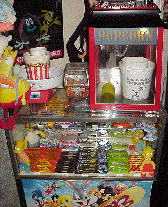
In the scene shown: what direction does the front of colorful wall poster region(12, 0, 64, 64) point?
toward the camera

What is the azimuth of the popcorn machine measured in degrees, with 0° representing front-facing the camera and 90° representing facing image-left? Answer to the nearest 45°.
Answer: approximately 0°

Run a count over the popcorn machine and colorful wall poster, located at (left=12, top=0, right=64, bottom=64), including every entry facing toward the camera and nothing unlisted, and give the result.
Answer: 2

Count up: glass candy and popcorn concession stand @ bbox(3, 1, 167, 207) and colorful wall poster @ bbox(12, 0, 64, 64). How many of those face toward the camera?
2

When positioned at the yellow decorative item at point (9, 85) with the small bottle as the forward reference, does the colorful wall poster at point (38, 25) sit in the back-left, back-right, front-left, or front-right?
front-left

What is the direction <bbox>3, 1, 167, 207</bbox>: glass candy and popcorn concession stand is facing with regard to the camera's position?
facing the viewer
